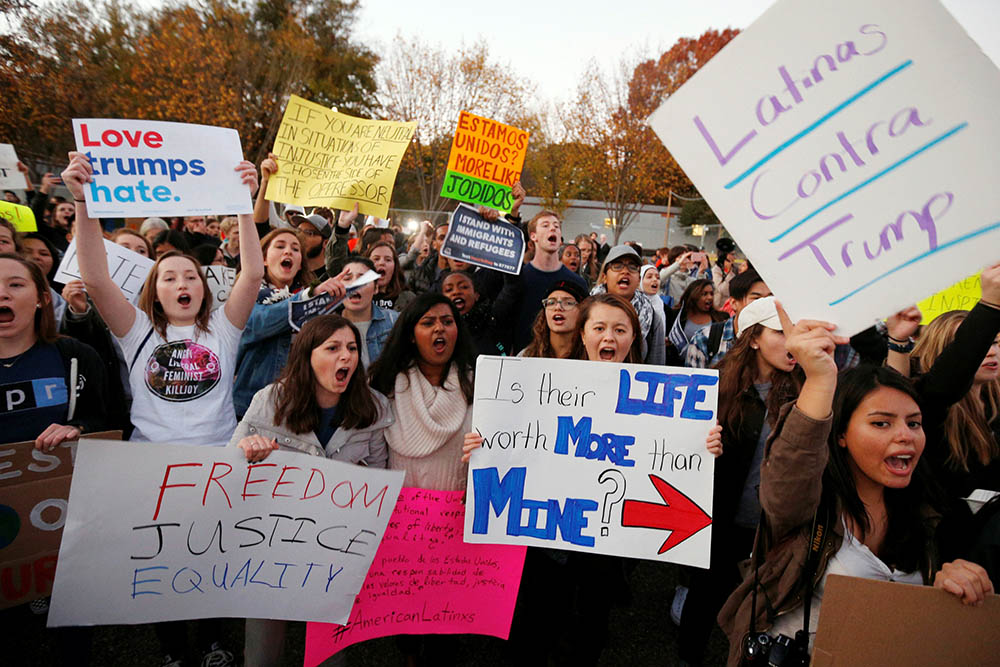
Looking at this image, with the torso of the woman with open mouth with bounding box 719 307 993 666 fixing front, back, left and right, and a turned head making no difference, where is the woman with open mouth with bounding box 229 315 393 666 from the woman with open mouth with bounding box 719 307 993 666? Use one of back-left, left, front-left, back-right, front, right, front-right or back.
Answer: back-right

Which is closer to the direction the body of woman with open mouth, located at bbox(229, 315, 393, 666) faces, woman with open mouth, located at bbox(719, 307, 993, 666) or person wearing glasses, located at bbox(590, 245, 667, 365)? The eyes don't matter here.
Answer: the woman with open mouth

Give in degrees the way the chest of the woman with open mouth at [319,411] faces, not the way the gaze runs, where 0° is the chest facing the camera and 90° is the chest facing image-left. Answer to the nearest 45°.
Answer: approximately 315°

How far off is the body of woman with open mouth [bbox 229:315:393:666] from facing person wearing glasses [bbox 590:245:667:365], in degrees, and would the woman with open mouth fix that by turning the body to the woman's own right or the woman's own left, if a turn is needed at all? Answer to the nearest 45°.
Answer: approximately 90° to the woman's own left

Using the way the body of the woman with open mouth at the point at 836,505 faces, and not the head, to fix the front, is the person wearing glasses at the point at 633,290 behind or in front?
behind
